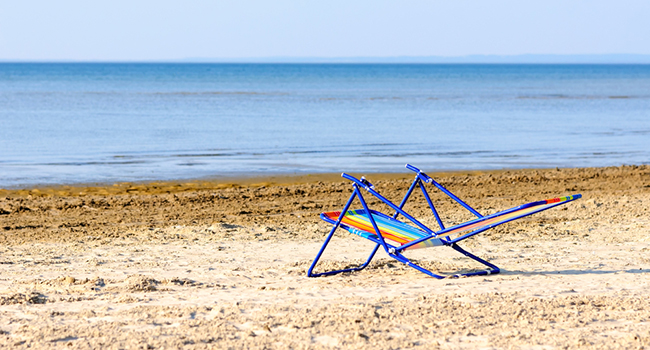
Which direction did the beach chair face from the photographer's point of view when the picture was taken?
facing away from the viewer and to the left of the viewer
